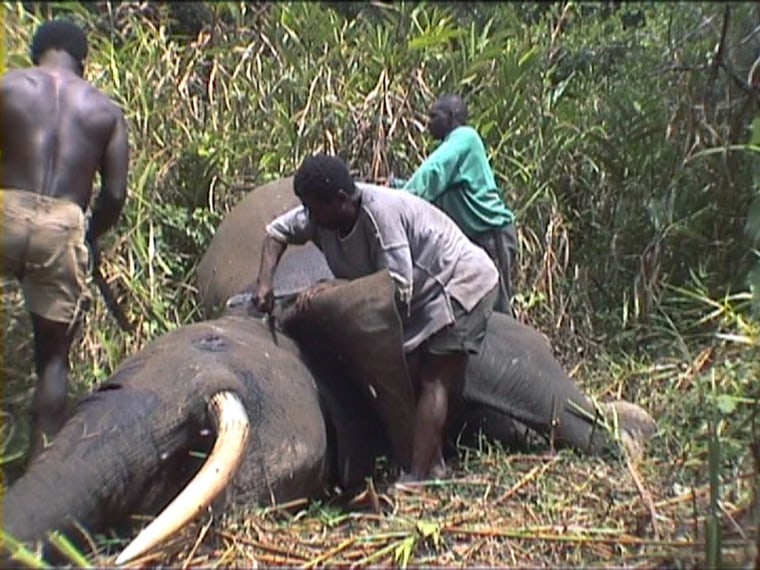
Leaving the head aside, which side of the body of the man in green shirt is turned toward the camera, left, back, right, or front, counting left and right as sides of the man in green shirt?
left

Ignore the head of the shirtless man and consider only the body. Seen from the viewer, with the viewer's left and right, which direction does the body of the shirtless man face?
facing away from the viewer

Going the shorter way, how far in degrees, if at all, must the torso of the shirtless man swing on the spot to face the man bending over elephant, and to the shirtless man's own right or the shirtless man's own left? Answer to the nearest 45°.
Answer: approximately 90° to the shirtless man's own right

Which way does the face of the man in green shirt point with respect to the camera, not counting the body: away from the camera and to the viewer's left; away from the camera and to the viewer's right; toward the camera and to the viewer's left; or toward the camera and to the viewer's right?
away from the camera and to the viewer's left

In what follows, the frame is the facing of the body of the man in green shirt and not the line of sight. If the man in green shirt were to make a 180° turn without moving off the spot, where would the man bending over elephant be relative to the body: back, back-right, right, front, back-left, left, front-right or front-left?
right

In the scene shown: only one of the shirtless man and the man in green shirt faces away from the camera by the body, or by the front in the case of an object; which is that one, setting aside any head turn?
the shirtless man

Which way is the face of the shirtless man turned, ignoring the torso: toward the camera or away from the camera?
away from the camera
